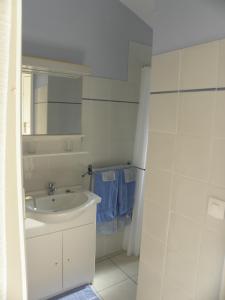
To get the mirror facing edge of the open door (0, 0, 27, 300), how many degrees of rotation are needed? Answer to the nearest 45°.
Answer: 0° — it already faces it

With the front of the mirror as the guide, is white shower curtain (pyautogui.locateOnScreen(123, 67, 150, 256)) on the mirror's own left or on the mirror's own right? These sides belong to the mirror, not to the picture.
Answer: on the mirror's own left

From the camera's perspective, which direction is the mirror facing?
toward the camera
